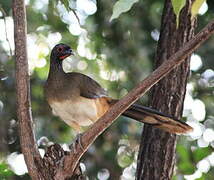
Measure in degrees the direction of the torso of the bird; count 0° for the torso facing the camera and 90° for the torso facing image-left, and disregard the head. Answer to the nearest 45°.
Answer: approximately 90°

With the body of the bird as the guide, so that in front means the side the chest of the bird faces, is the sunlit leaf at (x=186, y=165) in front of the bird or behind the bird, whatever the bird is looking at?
behind

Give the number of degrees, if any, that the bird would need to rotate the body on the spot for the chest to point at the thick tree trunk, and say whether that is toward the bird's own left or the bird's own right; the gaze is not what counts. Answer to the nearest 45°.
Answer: approximately 135° to the bird's own left
